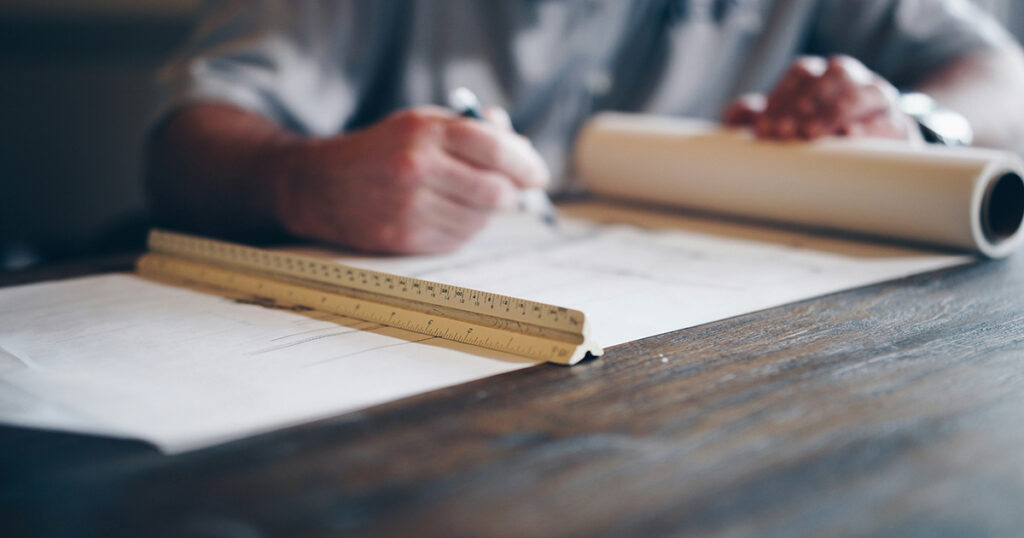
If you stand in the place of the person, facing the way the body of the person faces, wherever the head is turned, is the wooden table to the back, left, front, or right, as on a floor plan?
front

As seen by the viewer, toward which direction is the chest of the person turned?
toward the camera

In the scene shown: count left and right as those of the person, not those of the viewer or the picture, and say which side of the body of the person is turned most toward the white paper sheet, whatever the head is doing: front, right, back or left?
front
